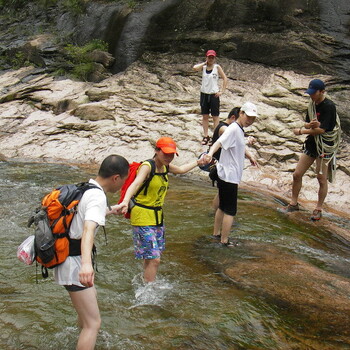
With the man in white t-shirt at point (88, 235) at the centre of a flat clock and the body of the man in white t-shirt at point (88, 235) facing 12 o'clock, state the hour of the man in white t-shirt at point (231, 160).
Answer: the man in white t-shirt at point (231, 160) is roughly at 10 o'clock from the man in white t-shirt at point (88, 235).

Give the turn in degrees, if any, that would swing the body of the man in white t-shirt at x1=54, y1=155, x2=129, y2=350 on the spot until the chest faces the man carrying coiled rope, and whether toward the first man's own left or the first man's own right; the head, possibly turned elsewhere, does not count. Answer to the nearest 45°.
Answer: approximately 45° to the first man's own left

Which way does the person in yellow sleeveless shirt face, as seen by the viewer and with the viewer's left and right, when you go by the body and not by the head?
facing the viewer and to the right of the viewer

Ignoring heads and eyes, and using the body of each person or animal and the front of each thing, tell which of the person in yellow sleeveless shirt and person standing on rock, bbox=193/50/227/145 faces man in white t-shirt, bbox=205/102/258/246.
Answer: the person standing on rock

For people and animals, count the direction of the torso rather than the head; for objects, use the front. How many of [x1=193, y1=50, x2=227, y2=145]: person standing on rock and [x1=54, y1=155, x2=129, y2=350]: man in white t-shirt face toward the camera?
1

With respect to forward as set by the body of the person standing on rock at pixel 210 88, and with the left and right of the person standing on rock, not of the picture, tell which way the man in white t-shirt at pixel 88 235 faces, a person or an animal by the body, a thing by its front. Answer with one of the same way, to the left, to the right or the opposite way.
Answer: to the left

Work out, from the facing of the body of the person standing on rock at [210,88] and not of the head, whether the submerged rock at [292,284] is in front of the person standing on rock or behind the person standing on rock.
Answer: in front

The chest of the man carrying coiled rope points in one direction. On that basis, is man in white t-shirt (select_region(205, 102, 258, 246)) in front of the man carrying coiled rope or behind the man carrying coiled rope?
in front

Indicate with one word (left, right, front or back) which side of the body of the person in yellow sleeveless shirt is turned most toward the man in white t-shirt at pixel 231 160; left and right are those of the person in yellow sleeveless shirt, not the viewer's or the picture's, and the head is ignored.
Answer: left

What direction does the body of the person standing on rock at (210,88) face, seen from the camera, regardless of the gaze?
toward the camera

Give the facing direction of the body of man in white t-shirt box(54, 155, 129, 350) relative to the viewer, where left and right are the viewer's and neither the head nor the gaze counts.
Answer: facing to the right of the viewer

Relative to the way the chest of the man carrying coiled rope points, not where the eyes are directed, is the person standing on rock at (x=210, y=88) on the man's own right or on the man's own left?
on the man's own right

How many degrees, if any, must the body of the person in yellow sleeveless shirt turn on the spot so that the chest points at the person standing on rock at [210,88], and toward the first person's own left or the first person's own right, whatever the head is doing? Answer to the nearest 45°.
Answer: approximately 135° to the first person's own left

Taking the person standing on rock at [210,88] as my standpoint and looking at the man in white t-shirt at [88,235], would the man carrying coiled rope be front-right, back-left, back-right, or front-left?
front-left

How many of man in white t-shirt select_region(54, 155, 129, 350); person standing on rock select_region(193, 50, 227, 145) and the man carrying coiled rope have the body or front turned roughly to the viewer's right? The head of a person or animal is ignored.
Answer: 1
